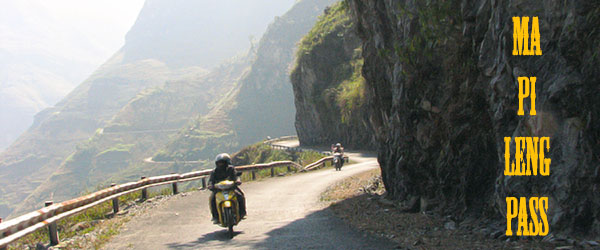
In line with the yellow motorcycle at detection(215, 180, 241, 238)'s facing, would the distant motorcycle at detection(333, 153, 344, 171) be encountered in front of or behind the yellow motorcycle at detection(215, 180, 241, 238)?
behind

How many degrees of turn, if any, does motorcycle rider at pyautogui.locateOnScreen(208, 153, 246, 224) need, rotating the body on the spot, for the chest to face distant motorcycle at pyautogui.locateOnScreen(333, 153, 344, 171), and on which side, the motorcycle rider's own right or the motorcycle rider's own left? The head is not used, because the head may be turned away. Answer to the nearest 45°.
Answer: approximately 180°

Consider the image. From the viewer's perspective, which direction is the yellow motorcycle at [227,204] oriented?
toward the camera

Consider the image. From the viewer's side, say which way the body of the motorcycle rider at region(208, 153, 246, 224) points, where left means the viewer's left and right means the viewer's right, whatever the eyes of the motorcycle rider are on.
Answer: facing the viewer

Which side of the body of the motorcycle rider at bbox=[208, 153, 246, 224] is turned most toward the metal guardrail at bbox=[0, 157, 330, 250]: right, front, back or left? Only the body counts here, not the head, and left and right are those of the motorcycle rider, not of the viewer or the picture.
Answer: right
